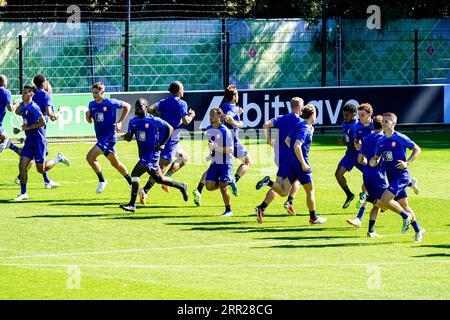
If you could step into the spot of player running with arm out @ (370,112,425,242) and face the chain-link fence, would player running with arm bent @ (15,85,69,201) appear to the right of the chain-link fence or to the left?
left

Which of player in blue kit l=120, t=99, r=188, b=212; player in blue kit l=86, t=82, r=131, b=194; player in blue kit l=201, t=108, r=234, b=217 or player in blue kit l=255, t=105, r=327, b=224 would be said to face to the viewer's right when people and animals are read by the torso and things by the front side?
player in blue kit l=255, t=105, r=327, b=224

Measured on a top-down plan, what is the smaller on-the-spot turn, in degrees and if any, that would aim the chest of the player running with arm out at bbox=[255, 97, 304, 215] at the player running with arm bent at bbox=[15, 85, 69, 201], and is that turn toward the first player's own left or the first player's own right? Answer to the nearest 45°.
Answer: approximately 90° to the first player's own left

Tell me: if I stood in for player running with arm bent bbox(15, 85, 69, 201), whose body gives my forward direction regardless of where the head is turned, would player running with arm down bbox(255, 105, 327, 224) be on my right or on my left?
on my left

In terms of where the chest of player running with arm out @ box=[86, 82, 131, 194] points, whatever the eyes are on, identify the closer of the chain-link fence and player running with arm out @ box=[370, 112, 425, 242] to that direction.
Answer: the player running with arm out

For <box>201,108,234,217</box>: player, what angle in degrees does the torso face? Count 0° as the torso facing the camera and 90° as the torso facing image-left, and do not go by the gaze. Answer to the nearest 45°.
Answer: approximately 45°

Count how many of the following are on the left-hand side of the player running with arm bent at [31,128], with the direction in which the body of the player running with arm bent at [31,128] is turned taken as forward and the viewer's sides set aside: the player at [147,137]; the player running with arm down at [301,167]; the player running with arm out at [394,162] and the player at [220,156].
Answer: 4

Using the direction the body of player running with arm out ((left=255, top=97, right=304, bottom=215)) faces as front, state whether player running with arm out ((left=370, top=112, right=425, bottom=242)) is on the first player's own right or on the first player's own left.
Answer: on the first player's own right

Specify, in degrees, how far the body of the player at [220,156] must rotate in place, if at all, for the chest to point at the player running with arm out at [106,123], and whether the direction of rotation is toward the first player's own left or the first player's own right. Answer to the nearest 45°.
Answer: approximately 90° to the first player's own right
